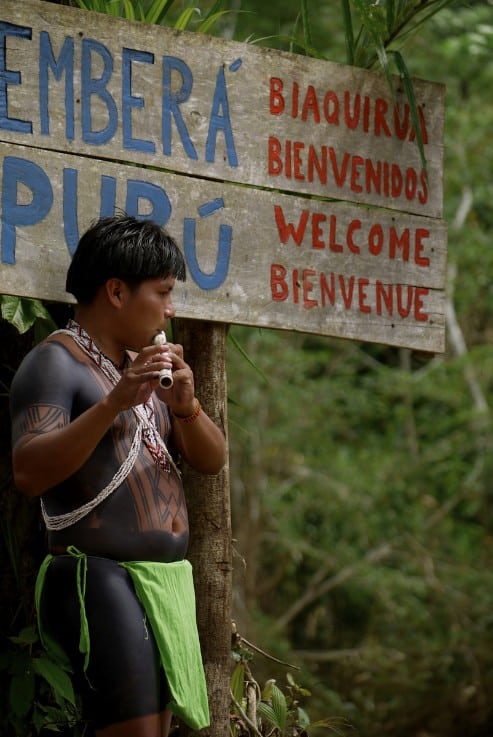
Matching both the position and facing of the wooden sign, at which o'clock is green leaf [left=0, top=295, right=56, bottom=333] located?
The green leaf is roughly at 4 o'clock from the wooden sign.

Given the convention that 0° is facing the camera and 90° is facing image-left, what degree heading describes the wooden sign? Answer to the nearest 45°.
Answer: approximately 315°
